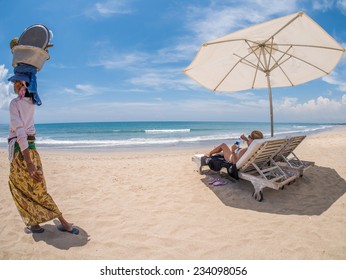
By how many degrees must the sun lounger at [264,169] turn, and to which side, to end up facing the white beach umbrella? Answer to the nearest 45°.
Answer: approximately 45° to its right

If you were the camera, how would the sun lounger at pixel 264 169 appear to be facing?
facing away from the viewer and to the left of the viewer
